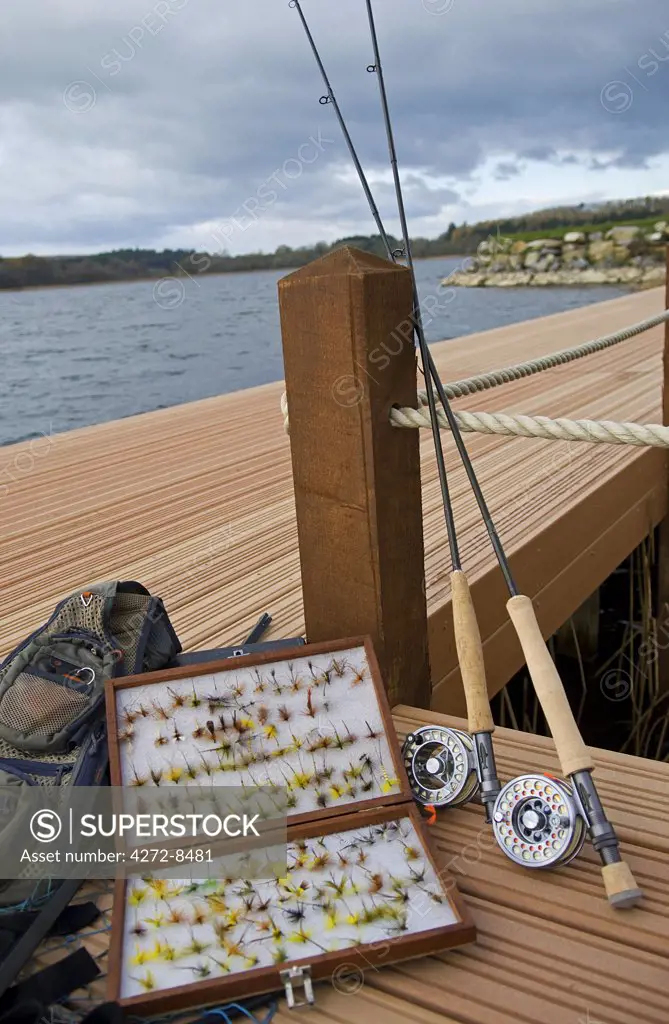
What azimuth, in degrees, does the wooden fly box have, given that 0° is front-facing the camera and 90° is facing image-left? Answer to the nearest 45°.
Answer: approximately 0°

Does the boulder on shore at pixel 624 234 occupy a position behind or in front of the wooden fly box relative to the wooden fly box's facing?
behind
